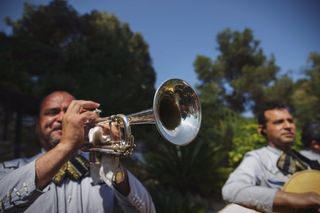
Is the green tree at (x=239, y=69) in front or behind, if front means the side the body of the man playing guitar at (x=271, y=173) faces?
behind
